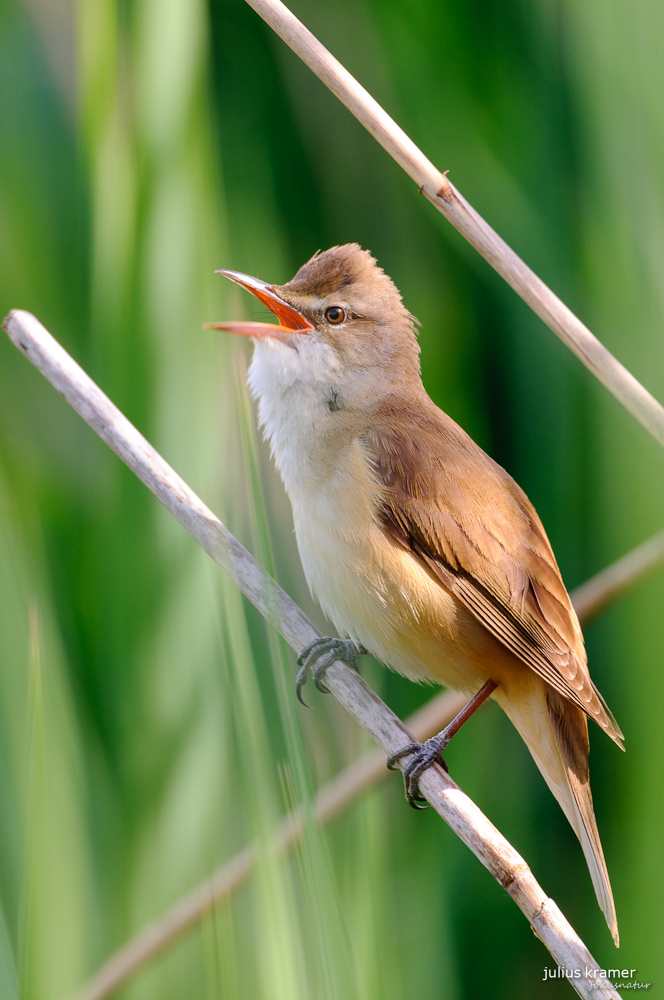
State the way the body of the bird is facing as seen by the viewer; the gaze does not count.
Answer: to the viewer's left
